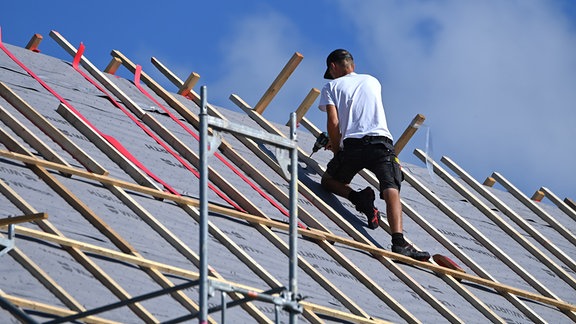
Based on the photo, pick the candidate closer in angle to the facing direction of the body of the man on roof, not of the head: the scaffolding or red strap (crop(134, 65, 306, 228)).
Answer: the red strap

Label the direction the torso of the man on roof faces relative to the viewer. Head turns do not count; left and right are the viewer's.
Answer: facing away from the viewer and to the left of the viewer

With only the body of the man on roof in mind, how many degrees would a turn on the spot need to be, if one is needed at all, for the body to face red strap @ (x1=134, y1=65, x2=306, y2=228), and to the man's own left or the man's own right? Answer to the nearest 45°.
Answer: approximately 45° to the man's own left

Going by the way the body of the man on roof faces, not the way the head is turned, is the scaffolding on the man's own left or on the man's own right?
on the man's own left

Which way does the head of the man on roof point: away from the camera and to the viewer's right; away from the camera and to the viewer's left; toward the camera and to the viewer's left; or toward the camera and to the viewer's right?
away from the camera and to the viewer's left

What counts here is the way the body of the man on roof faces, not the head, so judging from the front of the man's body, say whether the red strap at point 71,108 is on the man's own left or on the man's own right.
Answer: on the man's own left

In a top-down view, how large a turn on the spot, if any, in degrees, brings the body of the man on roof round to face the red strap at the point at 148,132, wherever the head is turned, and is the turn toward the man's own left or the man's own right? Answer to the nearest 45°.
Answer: approximately 45° to the man's own left

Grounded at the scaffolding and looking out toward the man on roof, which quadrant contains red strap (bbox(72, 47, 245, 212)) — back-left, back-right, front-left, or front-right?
front-left
